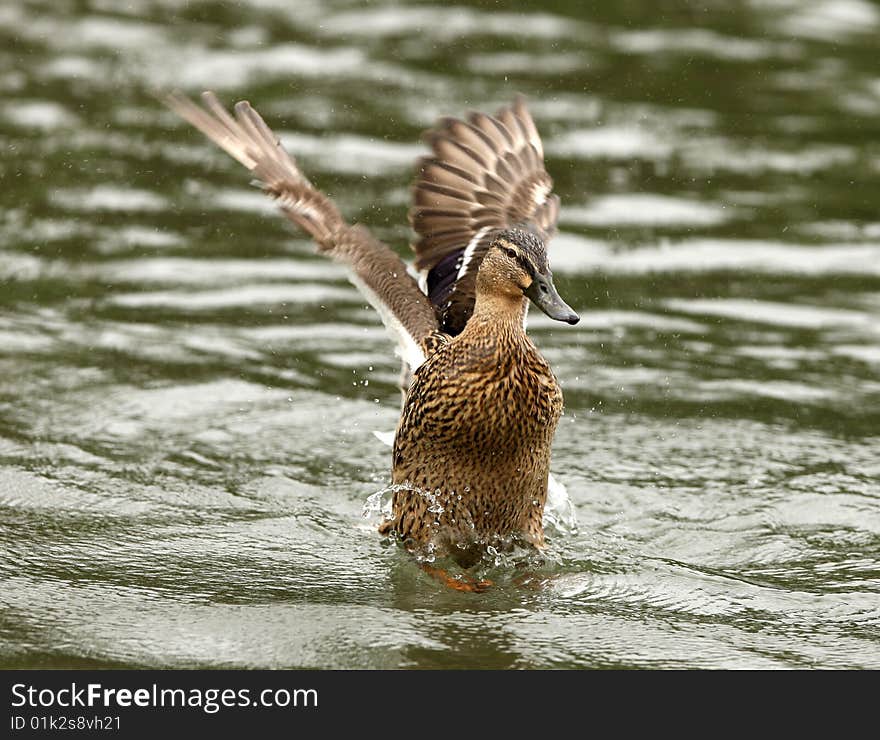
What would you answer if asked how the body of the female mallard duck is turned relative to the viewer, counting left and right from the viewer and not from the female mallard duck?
facing the viewer and to the right of the viewer
